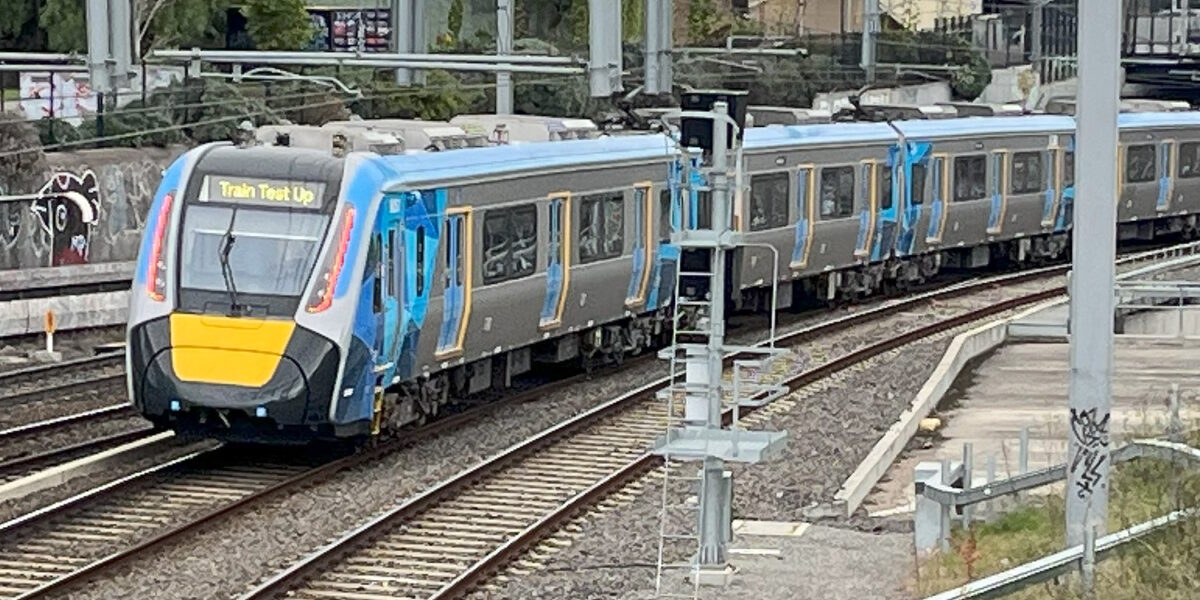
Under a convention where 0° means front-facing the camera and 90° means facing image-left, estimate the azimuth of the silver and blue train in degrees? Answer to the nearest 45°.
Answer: approximately 45°

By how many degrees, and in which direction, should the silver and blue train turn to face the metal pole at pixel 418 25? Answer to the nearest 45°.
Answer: approximately 135° to its right

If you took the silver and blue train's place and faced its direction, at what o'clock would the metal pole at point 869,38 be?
The metal pole is roughly at 5 o'clock from the silver and blue train.

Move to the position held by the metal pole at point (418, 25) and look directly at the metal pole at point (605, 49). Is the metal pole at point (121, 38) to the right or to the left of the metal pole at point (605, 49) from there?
right

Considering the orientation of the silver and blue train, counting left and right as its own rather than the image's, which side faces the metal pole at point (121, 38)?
right

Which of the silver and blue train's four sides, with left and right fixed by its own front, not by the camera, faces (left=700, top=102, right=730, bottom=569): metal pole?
left

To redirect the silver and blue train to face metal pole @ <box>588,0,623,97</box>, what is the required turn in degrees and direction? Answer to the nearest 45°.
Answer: approximately 180°

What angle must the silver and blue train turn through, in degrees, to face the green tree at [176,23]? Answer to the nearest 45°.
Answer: approximately 135° to its right

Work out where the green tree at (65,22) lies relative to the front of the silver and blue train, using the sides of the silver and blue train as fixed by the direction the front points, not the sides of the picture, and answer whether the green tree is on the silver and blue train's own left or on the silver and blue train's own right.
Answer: on the silver and blue train's own right
